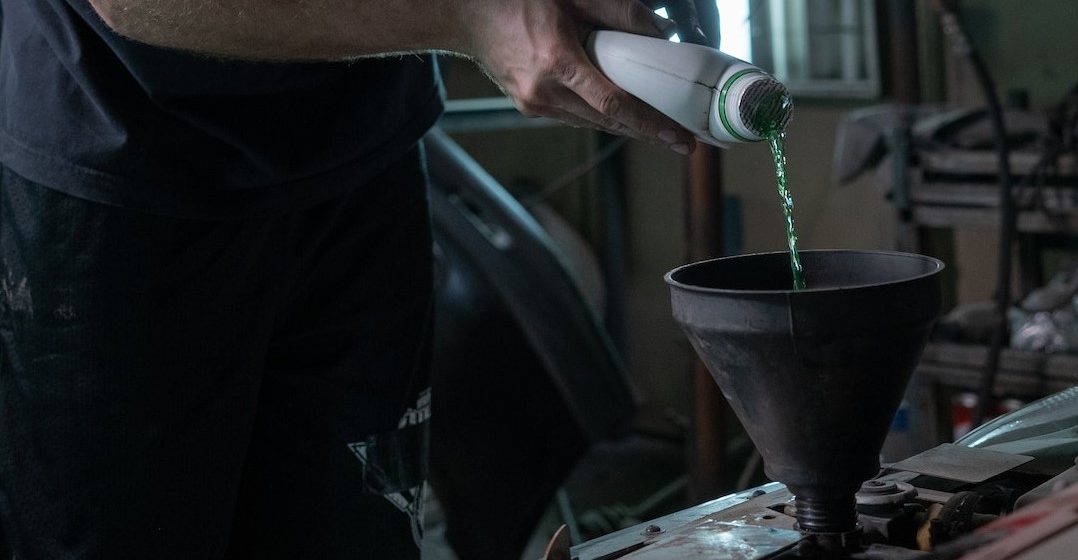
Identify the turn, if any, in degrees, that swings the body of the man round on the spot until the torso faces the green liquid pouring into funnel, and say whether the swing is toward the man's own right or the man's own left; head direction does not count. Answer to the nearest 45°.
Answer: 0° — they already face it

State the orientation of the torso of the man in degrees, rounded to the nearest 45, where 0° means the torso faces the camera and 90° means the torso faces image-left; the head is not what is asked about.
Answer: approximately 315°

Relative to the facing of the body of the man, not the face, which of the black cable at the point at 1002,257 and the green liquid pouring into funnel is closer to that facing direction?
the green liquid pouring into funnel

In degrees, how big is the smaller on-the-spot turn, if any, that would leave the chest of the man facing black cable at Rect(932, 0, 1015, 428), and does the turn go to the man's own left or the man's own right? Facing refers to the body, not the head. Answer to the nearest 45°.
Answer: approximately 90° to the man's own left

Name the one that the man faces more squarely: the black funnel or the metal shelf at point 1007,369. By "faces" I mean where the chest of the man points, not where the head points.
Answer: the black funnel

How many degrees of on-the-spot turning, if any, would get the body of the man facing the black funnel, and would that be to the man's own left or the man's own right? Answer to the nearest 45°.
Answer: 0° — they already face it

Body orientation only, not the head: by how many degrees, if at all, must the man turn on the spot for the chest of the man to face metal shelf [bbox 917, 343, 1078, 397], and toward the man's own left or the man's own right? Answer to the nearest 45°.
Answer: approximately 90° to the man's own left

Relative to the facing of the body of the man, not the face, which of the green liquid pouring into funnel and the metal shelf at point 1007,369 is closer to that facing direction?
the green liquid pouring into funnel
